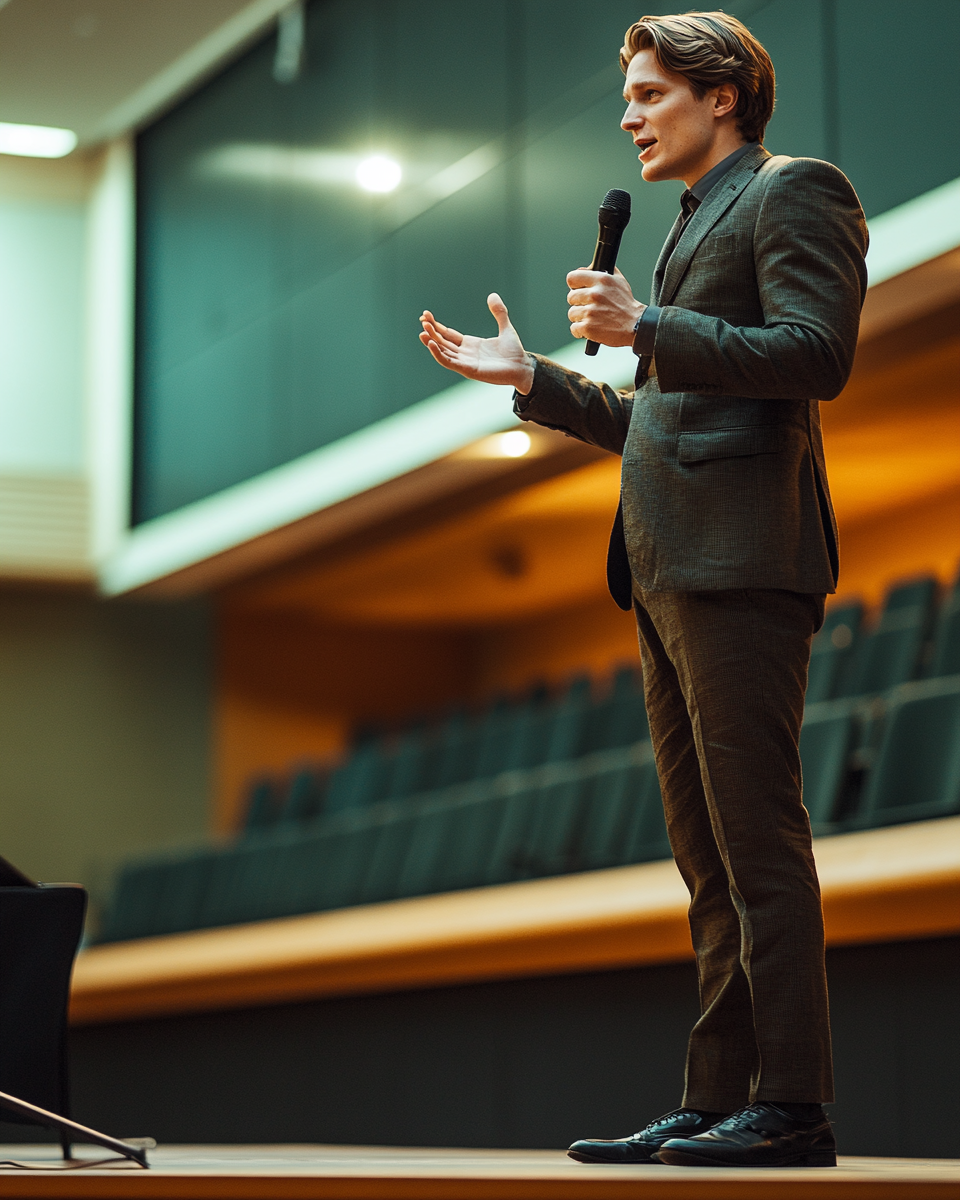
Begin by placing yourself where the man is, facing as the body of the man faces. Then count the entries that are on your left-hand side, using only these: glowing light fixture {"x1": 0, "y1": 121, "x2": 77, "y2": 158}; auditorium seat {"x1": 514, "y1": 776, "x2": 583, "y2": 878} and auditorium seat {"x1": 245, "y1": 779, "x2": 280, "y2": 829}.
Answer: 0

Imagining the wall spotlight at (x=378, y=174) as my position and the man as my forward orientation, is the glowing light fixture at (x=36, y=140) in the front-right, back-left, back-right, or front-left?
back-right

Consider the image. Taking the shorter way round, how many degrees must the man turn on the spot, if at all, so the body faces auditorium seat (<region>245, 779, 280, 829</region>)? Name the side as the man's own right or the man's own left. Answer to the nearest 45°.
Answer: approximately 90° to the man's own right

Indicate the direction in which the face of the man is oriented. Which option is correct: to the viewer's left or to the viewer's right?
to the viewer's left

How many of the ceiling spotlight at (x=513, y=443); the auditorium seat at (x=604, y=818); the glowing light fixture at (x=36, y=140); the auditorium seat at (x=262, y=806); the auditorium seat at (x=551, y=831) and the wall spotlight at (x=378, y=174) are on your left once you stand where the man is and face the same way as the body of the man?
0

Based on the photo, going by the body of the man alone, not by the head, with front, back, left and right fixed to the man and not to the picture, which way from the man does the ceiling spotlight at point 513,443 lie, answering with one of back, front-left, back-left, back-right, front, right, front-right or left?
right

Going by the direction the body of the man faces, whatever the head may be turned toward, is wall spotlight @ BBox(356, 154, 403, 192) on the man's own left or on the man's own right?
on the man's own right

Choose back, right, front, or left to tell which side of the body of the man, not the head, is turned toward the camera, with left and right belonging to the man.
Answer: left

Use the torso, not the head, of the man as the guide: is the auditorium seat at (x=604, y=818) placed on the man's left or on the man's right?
on the man's right
